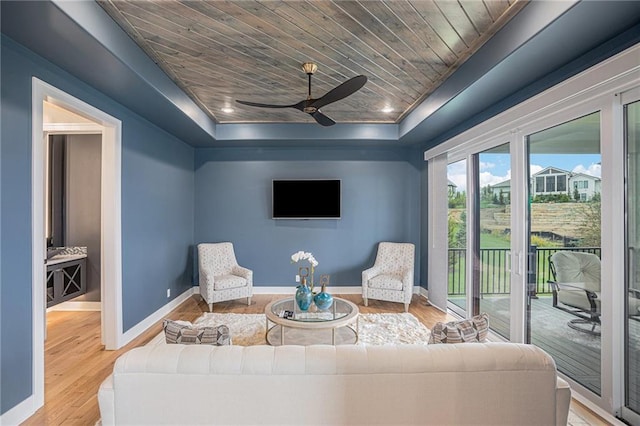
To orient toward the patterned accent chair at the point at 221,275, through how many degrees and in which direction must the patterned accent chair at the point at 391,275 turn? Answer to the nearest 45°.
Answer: approximately 45° to its right

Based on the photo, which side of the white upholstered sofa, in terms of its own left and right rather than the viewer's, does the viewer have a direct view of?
back

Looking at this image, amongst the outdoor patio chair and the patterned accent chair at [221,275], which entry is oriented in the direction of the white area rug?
the patterned accent chair

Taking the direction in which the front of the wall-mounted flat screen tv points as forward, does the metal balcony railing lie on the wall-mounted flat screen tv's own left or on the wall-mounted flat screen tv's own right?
on the wall-mounted flat screen tv's own left

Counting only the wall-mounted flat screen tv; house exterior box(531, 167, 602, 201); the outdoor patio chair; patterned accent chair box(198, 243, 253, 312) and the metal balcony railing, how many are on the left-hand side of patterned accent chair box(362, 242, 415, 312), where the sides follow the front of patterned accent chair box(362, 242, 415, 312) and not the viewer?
3

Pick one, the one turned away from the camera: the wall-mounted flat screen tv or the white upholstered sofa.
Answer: the white upholstered sofa

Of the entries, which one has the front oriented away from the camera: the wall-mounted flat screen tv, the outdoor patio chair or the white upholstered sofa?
the white upholstered sofa

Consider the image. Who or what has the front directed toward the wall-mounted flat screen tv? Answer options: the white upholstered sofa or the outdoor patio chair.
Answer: the white upholstered sofa

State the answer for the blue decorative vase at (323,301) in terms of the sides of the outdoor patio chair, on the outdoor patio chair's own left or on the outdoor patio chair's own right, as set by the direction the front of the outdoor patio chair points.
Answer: on the outdoor patio chair's own right

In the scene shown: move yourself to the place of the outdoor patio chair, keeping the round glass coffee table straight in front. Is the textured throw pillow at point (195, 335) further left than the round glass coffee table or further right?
left
